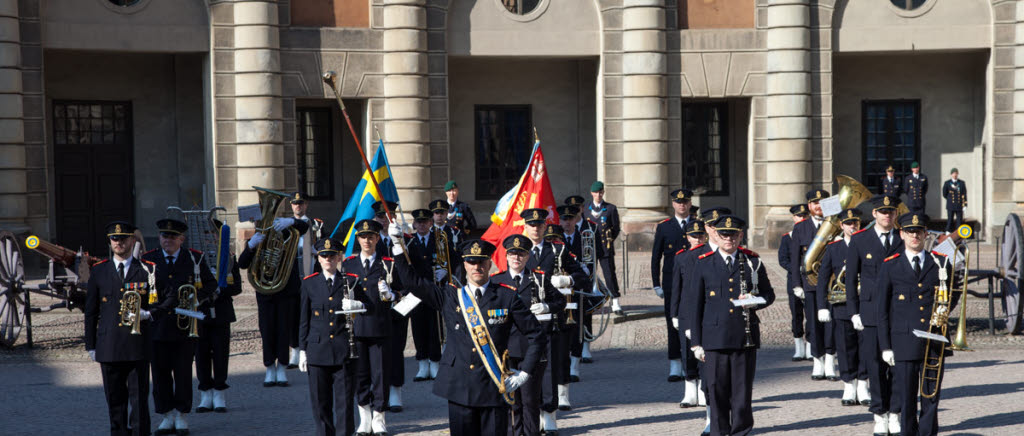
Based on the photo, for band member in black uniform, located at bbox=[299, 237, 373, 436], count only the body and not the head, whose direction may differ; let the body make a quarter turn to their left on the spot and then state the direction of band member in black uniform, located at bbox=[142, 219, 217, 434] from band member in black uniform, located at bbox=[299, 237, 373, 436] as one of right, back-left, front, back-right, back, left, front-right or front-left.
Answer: back-left

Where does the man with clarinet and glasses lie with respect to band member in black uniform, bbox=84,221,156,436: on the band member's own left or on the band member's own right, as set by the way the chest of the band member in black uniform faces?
on the band member's own left

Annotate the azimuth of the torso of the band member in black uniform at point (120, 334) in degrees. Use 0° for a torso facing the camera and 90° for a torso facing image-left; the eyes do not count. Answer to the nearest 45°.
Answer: approximately 0°
